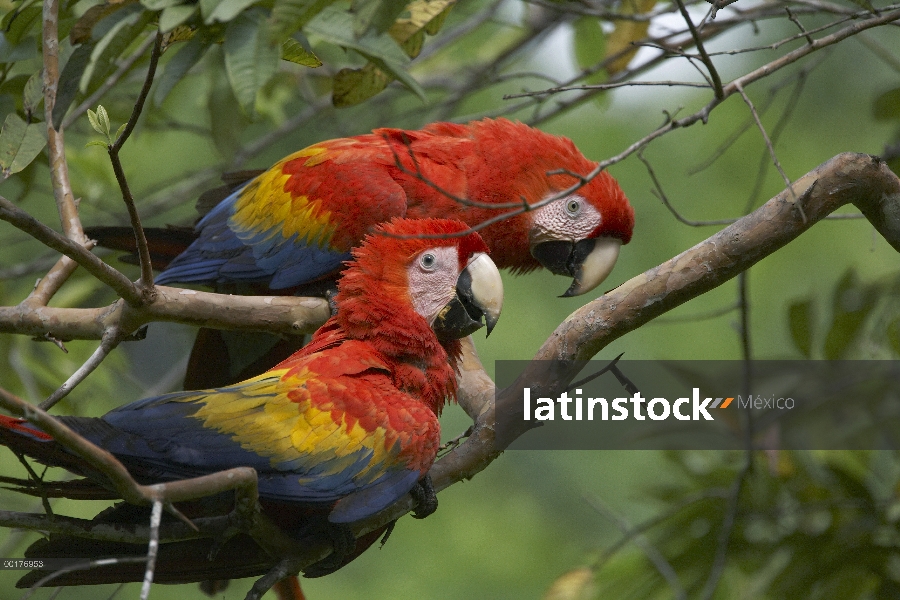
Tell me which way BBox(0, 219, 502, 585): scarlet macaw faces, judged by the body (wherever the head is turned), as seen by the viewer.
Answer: to the viewer's right

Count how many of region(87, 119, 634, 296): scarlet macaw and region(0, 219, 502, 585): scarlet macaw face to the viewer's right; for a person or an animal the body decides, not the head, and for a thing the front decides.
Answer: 2

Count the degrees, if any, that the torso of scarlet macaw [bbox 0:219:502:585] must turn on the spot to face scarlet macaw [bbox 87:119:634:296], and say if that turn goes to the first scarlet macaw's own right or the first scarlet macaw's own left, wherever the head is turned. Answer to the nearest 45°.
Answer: approximately 90° to the first scarlet macaw's own left

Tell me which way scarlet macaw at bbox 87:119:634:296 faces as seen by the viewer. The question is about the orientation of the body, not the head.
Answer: to the viewer's right

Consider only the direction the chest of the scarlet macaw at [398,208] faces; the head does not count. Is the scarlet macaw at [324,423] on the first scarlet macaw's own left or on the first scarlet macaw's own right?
on the first scarlet macaw's own right
